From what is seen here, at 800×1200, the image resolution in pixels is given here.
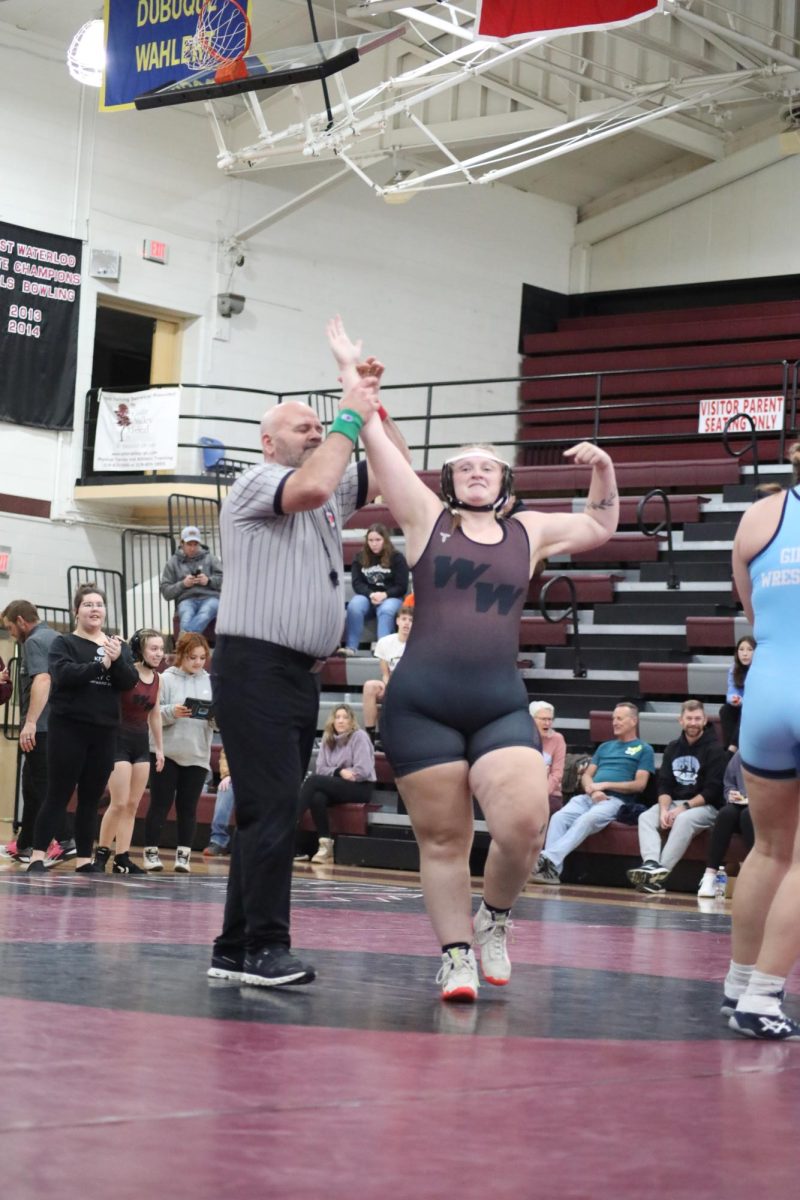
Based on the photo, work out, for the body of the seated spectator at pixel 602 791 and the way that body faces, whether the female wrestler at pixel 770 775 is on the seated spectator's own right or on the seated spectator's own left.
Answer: on the seated spectator's own left

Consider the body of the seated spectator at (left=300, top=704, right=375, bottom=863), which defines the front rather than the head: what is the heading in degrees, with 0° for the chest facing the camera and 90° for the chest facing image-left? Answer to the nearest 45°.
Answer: approximately 45°

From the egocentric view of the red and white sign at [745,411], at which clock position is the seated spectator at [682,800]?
The seated spectator is roughly at 12 o'clock from the red and white sign.

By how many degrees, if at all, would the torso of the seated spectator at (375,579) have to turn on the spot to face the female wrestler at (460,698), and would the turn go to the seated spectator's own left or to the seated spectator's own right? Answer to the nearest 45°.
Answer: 0° — they already face them

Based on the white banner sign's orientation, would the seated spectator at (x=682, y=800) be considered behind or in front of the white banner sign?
in front

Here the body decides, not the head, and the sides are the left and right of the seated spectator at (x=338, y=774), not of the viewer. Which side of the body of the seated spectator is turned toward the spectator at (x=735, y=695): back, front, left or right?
left

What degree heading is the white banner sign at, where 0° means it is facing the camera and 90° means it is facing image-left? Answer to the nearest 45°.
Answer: approximately 0°

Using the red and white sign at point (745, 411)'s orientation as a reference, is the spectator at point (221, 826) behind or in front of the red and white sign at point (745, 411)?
in front

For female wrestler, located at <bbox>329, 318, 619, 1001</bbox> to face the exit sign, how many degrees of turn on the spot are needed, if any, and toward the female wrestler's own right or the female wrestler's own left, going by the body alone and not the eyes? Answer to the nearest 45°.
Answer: approximately 180°
